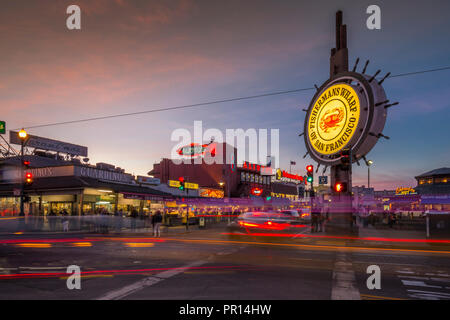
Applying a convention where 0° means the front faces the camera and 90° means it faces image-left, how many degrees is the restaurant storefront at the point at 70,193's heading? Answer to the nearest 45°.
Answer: approximately 315°

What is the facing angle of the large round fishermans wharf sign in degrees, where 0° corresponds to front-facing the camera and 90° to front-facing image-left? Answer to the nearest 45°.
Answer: approximately 45°
